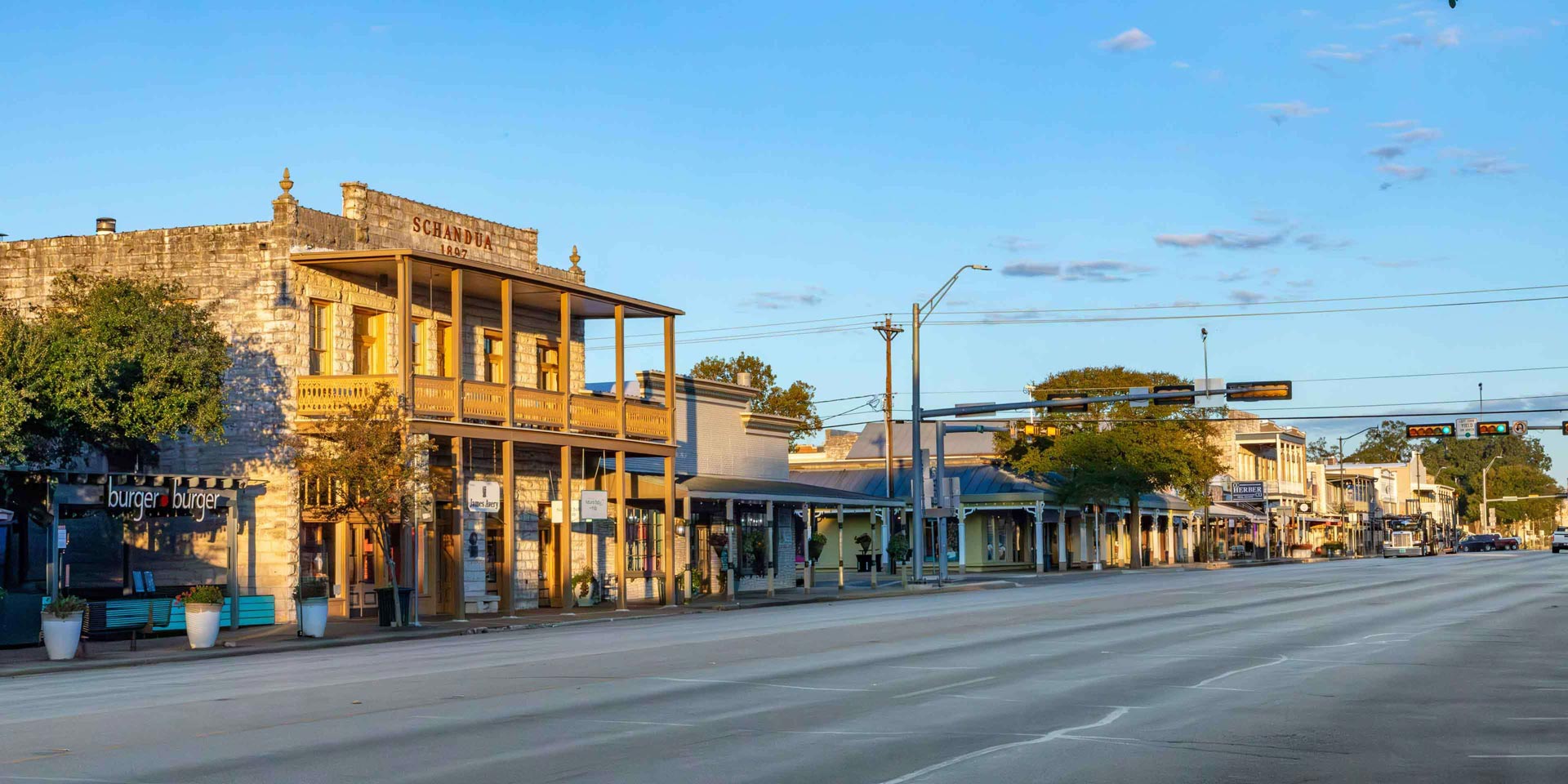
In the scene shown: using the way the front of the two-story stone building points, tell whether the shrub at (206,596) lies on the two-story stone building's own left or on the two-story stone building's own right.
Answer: on the two-story stone building's own right

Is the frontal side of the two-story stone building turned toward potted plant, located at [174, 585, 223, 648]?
no

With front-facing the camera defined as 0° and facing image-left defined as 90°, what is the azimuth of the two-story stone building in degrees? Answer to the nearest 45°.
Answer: approximately 315°

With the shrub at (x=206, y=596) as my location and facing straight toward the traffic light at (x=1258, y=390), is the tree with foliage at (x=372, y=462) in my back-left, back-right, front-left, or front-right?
front-left

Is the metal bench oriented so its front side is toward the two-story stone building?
no

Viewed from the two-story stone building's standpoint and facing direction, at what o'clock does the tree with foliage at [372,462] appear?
The tree with foliage is roughly at 2 o'clock from the two-story stone building.

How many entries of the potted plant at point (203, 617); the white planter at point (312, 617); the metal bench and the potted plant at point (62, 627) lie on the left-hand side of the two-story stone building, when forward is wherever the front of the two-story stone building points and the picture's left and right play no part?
0
